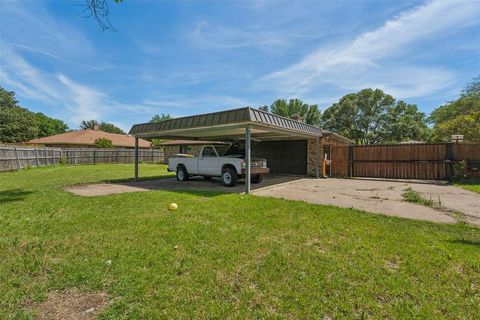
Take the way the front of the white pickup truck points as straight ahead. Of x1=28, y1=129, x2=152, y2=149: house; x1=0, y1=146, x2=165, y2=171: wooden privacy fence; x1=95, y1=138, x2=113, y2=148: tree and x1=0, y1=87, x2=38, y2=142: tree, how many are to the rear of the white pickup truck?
4

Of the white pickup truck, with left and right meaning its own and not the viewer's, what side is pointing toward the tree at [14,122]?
back

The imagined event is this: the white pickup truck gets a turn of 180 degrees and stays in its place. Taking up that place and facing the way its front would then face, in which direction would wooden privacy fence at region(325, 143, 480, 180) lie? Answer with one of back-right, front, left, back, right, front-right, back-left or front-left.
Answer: back-right

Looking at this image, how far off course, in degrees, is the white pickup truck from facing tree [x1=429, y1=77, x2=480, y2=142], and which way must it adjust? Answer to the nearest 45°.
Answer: approximately 90° to its left

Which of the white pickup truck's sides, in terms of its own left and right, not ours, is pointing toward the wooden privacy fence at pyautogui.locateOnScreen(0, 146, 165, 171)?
back

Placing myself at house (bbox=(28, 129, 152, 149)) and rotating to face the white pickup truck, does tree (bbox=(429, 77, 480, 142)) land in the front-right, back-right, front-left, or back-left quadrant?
front-left

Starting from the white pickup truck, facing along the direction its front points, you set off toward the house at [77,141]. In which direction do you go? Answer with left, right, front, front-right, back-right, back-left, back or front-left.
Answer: back

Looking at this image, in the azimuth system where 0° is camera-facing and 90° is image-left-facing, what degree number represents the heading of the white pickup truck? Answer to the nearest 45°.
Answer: approximately 315°

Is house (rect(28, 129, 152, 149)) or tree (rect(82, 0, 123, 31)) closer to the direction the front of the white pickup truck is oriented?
the tree

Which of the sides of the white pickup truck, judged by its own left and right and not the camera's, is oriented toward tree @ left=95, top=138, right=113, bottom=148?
back

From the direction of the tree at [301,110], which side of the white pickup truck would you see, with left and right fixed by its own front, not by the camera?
left
